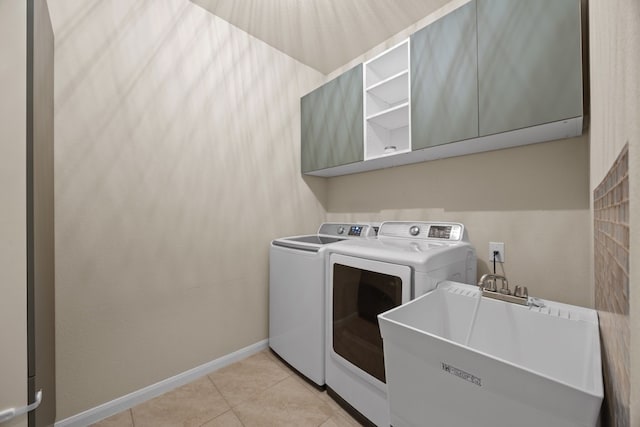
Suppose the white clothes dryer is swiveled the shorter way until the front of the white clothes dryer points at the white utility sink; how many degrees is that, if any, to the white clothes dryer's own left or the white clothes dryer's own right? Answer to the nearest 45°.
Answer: approximately 90° to the white clothes dryer's own left

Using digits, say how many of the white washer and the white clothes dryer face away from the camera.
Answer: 0

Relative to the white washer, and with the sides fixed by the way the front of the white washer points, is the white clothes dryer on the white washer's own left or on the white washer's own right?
on the white washer's own left

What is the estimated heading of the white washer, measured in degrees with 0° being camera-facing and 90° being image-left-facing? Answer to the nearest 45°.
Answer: approximately 45°

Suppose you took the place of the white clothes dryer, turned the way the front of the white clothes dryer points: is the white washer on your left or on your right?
on your right

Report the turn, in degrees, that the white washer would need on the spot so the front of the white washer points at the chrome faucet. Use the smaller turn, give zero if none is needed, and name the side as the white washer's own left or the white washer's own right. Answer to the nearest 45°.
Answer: approximately 90° to the white washer's own left

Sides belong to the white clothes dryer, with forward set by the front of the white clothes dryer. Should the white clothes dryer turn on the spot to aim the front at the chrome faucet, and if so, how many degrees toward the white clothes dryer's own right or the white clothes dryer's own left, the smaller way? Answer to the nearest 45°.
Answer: approximately 135° to the white clothes dryer's own left

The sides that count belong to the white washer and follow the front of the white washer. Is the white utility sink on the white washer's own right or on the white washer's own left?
on the white washer's own left

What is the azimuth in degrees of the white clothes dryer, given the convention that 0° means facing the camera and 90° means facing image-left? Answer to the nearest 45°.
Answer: approximately 45°
